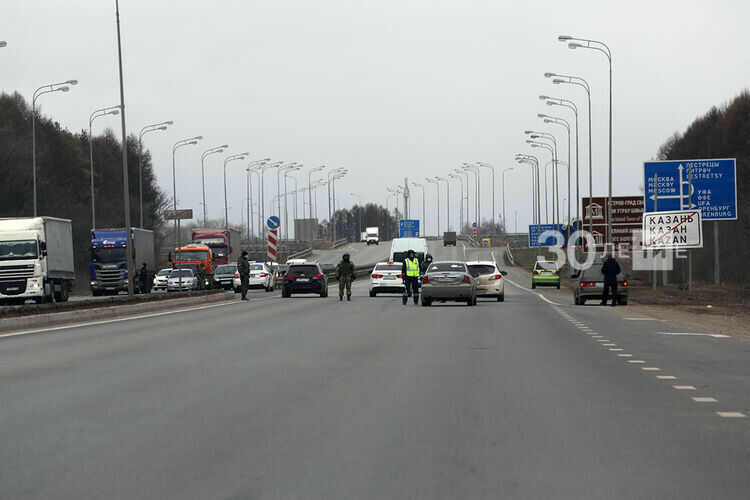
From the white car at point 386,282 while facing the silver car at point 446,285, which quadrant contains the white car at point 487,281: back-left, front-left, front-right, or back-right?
front-left

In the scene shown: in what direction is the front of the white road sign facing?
toward the camera

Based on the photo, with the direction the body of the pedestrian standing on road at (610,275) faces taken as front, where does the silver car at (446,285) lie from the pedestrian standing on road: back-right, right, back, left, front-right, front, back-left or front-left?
back-left

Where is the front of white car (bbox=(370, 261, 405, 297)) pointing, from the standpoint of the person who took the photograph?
facing away from the viewer

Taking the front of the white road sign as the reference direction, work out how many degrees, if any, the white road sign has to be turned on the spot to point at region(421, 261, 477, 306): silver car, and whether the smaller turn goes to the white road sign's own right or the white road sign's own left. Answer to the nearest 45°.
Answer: approximately 45° to the white road sign's own right

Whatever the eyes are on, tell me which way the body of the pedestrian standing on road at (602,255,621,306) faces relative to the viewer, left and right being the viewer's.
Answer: facing away from the viewer

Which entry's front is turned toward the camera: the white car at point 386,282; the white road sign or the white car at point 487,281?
the white road sign

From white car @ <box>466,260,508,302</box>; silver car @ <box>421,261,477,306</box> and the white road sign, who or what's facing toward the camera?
the white road sign

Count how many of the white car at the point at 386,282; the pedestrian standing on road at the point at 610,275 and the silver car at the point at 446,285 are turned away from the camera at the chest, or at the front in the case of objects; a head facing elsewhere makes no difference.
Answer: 3

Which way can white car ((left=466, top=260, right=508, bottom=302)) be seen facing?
away from the camera

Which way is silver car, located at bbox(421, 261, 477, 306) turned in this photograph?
away from the camera

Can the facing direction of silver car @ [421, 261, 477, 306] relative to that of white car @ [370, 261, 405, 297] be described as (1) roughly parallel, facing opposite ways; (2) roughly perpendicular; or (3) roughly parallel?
roughly parallel

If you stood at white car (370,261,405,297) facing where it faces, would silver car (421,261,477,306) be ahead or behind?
behind

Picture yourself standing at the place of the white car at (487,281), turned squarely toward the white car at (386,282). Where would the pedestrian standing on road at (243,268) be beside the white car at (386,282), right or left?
left
